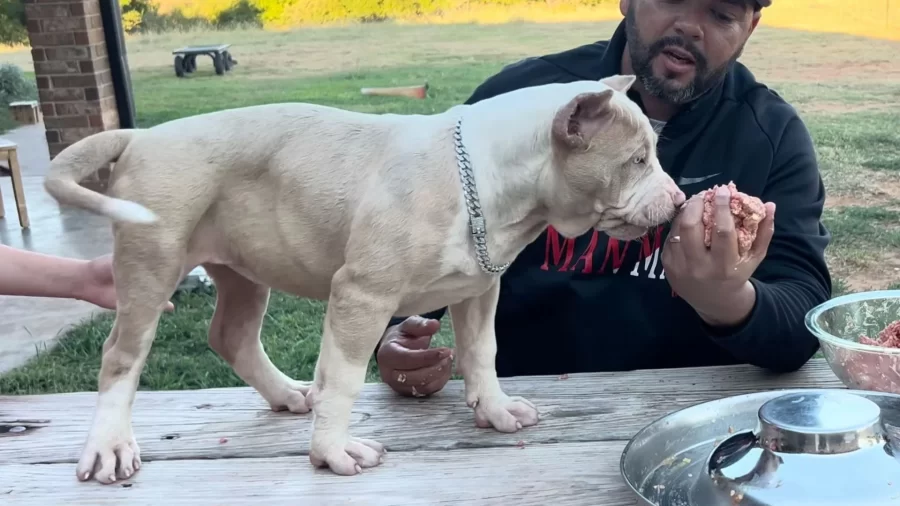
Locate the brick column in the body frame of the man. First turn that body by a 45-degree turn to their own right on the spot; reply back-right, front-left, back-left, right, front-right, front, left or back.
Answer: right

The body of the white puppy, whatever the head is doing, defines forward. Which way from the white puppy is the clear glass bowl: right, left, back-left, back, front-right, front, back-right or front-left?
front

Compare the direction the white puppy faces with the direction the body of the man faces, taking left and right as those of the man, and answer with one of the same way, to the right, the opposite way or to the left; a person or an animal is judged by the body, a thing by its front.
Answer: to the left

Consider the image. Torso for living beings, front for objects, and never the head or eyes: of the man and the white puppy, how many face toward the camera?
1

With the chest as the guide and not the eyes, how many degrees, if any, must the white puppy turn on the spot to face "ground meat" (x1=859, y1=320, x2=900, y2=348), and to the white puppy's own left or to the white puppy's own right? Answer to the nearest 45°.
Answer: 0° — it already faces it

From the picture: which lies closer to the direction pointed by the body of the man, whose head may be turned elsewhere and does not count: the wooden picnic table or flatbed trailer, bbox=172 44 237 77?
the wooden picnic table

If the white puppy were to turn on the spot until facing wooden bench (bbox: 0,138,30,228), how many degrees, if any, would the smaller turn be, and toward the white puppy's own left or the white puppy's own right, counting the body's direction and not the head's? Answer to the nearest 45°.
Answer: approximately 135° to the white puppy's own left

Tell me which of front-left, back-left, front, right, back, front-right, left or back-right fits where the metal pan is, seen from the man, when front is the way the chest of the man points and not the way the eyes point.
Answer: front

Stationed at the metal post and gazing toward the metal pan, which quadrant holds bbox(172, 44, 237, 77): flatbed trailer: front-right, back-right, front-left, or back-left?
back-left

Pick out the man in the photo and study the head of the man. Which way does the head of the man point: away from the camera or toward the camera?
toward the camera

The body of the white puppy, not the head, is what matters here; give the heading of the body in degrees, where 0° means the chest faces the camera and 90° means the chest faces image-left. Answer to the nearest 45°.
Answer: approximately 270°

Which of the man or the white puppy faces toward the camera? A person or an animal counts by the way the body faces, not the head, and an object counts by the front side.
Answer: the man

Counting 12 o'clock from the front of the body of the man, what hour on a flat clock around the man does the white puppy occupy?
The white puppy is roughly at 1 o'clock from the man.

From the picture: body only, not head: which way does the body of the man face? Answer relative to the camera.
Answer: toward the camera
